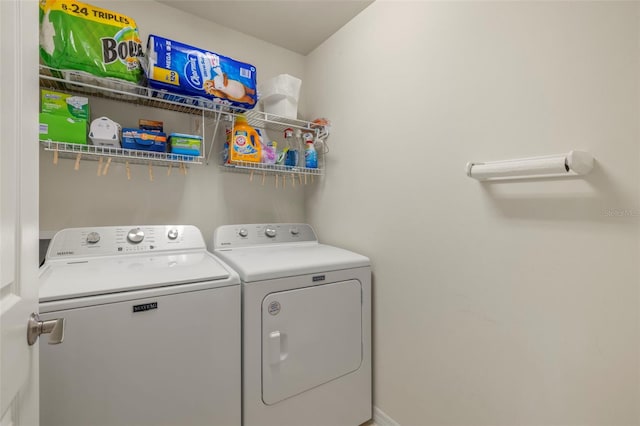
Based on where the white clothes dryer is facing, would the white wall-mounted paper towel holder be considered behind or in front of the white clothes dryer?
in front

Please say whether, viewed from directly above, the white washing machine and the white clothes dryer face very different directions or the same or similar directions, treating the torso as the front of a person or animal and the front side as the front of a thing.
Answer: same or similar directions

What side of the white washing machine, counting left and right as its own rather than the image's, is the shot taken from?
front

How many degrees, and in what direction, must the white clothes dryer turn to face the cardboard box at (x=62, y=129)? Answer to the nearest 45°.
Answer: approximately 135° to its right

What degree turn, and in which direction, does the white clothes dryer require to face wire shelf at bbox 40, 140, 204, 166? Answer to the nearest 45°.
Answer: approximately 135° to its right

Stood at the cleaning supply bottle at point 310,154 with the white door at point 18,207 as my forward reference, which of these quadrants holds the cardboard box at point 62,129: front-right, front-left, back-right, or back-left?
front-right

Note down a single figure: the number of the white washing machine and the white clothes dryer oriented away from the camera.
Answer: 0

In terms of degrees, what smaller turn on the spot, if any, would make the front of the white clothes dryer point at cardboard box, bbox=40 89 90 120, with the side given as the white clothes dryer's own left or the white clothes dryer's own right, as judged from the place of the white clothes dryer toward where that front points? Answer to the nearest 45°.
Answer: approximately 135° to the white clothes dryer's own right

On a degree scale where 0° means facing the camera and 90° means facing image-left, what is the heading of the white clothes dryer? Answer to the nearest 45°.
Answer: approximately 315°

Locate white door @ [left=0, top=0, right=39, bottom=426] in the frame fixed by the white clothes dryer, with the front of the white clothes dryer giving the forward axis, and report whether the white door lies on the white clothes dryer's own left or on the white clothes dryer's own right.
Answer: on the white clothes dryer's own right
